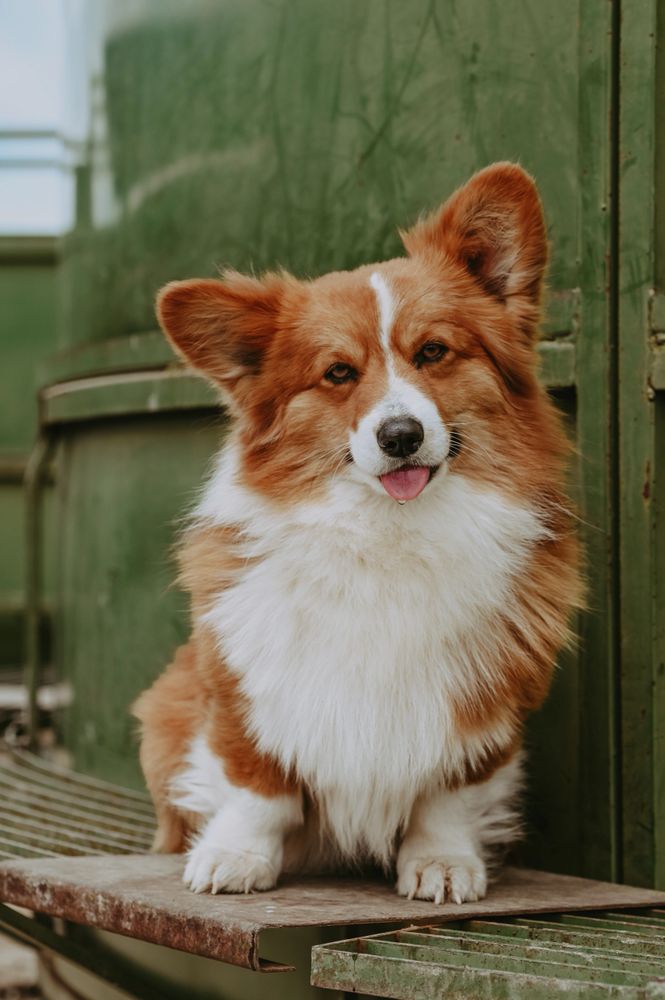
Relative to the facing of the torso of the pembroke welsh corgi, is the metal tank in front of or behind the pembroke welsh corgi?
behind

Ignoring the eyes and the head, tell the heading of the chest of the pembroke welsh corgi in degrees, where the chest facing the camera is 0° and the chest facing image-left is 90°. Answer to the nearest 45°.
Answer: approximately 0°

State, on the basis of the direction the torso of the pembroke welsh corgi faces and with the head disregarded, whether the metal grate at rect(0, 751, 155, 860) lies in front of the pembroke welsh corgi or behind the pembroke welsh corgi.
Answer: behind
